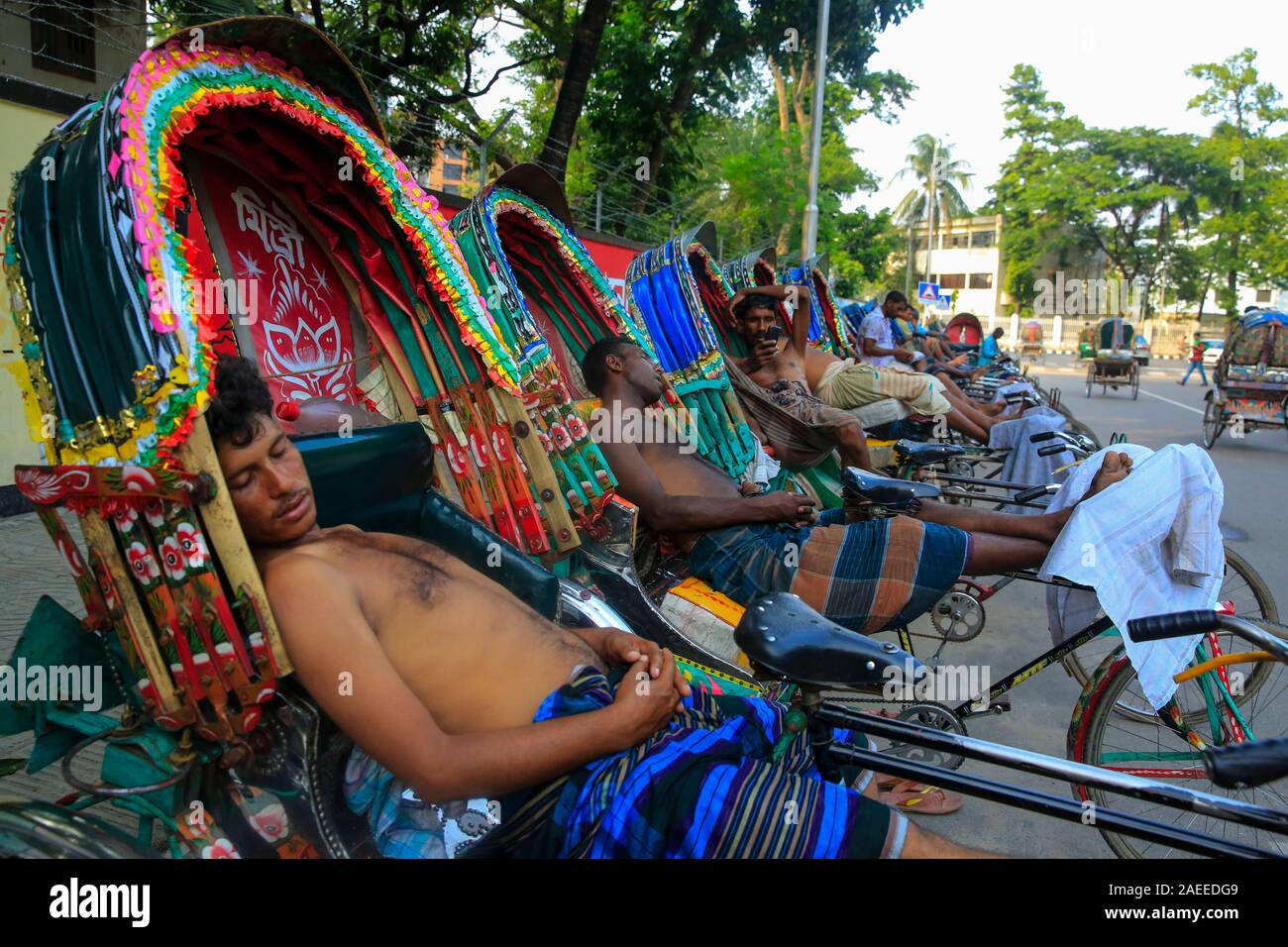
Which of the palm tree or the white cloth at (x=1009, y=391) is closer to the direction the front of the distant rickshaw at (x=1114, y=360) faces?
the palm tree

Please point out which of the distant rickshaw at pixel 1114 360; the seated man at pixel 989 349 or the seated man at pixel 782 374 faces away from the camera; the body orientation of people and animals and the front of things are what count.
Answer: the distant rickshaw

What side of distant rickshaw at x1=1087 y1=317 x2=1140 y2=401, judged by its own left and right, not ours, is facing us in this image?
back

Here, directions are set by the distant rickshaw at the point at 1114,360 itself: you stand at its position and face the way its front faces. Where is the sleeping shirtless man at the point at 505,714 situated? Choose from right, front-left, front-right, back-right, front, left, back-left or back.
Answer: back

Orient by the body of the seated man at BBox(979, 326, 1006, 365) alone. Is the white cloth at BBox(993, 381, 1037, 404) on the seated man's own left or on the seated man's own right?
on the seated man's own right

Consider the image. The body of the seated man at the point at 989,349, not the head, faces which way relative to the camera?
to the viewer's right

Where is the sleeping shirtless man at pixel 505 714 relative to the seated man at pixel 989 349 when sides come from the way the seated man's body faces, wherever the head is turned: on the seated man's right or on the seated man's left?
on the seated man's right

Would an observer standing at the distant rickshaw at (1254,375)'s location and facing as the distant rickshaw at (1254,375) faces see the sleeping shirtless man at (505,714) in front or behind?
behind

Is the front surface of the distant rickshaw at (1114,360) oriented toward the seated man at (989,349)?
no

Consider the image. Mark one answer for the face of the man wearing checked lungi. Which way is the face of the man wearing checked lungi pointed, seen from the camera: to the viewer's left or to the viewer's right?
to the viewer's right

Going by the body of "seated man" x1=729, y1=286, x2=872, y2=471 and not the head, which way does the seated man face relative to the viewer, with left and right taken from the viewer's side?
facing the viewer and to the right of the viewer

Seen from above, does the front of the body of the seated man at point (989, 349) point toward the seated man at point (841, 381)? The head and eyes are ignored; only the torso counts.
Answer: no

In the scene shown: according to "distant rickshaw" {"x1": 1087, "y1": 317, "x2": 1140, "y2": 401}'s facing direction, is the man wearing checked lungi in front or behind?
behind

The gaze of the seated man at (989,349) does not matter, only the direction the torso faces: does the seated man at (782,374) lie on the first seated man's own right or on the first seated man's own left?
on the first seated man's own right
